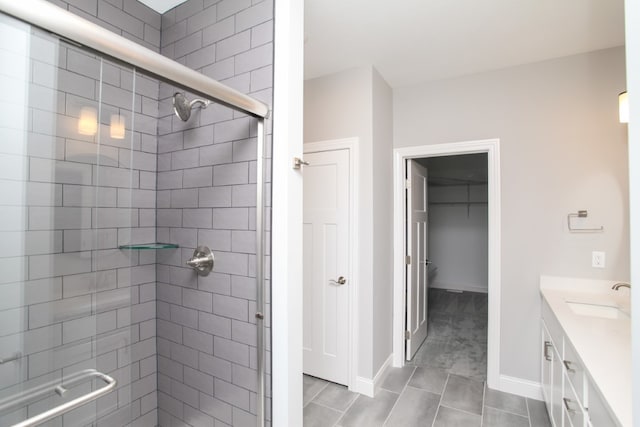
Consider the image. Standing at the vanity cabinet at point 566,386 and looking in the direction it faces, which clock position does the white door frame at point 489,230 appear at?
The white door frame is roughly at 2 o'clock from the vanity cabinet.

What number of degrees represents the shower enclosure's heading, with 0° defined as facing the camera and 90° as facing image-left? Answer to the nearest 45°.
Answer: approximately 315°

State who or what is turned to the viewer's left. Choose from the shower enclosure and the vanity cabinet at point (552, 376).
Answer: the vanity cabinet

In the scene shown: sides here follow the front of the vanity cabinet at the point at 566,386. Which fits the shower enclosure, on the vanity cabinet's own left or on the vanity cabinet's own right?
on the vanity cabinet's own left

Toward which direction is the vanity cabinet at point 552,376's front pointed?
to the viewer's left

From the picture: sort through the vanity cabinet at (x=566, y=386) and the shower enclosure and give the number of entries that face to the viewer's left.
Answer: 1

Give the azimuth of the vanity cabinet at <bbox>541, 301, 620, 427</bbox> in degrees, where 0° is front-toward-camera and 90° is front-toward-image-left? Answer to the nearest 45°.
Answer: approximately 90°

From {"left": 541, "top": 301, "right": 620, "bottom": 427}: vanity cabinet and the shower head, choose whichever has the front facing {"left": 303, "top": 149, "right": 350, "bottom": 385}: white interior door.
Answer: the vanity cabinet
